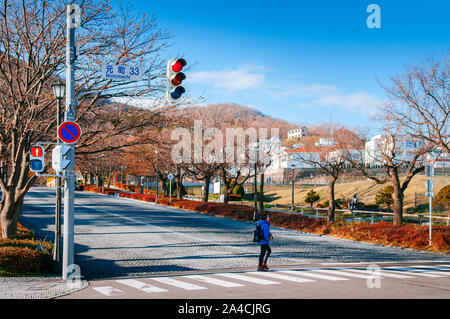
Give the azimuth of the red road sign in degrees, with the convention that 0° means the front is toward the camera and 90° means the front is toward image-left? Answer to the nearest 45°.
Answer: approximately 0°

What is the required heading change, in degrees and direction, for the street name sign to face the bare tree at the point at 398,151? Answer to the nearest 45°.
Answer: approximately 135° to its left

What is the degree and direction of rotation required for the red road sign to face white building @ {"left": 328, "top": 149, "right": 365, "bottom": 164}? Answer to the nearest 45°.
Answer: approximately 135° to its left

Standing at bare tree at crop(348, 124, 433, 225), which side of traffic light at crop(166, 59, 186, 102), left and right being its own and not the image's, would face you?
left

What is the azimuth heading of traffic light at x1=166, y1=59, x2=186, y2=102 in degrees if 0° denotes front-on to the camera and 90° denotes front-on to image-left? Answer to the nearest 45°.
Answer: approximately 315°

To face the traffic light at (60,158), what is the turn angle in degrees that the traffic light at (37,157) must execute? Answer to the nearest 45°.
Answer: approximately 45° to its left
